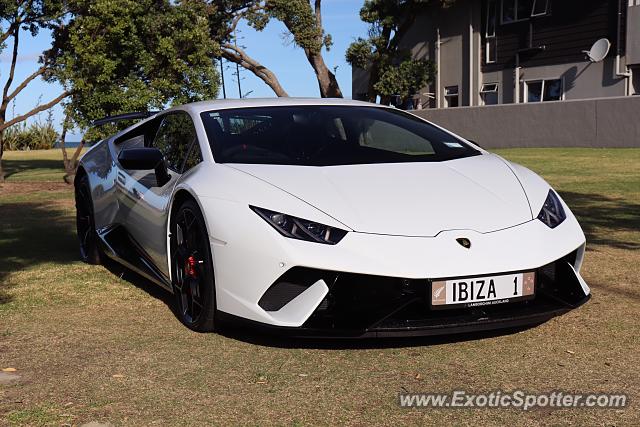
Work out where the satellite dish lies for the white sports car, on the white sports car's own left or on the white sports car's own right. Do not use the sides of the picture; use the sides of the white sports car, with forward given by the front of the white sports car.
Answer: on the white sports car's own left

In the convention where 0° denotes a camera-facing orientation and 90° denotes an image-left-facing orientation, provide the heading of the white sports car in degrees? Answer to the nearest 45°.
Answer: approximately 315°

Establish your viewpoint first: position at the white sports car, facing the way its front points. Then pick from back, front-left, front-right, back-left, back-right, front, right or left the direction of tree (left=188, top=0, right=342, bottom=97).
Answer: back-left

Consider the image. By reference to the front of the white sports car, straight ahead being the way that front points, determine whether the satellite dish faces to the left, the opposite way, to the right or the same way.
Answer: to the right

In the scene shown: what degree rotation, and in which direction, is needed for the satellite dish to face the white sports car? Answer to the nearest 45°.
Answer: approximately 45° to its left

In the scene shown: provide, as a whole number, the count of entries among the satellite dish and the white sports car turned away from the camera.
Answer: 0

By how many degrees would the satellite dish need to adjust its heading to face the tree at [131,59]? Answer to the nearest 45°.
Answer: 0° — it already faces it

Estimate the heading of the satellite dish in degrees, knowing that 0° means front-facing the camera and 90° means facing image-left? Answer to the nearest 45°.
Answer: approximately 45°

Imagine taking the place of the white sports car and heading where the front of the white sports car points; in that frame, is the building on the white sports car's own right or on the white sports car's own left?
on the white sports car's own left

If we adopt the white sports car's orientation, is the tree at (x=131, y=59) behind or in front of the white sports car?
behind
